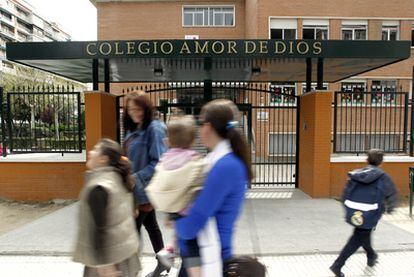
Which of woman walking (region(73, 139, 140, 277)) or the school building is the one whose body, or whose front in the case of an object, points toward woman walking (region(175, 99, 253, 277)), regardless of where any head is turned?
the school building

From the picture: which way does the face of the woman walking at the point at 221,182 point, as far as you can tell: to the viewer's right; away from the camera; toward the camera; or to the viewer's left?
to the viewer's left

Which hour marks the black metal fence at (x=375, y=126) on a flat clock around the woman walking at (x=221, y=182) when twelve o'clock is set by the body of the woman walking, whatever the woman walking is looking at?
The black metal fence is roughly at 4 o'clock from the woman walking.

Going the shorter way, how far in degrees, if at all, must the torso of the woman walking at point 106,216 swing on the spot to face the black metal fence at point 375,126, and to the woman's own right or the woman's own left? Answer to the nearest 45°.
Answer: approximately 135° to the woman's own right

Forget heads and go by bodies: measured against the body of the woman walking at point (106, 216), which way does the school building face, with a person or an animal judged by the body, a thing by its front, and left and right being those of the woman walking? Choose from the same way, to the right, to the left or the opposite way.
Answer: to the left

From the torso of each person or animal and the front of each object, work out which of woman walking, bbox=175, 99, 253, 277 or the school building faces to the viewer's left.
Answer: the woman walking

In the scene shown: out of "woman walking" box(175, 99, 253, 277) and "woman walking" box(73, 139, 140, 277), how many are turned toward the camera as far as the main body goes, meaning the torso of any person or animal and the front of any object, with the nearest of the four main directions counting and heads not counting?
0

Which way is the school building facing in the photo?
toward the camera

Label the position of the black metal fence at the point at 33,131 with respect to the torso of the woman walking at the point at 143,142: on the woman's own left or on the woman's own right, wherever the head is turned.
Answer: on the woman's own right

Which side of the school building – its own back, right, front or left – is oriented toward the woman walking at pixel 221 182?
front

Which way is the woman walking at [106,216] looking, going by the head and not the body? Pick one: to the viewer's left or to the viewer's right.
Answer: to the viewer's left

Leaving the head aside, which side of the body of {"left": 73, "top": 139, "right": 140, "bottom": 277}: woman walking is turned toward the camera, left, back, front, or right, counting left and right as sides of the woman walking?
left

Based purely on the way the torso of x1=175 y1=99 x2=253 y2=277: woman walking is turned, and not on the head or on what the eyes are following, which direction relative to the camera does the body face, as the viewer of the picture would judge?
to the viewer's left

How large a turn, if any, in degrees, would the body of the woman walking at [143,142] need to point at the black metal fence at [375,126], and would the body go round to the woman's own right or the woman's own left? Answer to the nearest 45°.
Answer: approximately 180°

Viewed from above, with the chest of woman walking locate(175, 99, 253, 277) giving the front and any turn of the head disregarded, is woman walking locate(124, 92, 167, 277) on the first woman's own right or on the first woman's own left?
on the first woman's own right

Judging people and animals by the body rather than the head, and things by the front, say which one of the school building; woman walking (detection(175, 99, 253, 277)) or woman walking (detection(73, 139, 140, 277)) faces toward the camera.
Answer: the school building
